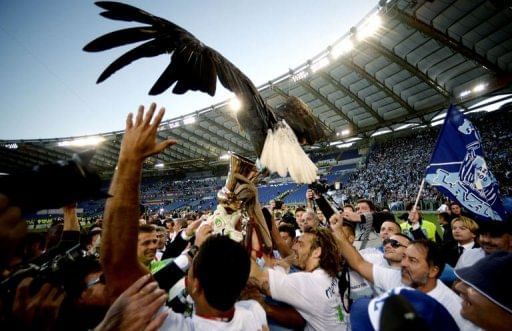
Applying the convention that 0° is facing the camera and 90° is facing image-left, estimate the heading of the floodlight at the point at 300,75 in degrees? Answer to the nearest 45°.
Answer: approximately 0°

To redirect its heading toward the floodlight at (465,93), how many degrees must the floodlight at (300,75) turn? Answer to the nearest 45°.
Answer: approximately 90° to its left

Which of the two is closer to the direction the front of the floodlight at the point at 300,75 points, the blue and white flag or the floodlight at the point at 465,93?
the blue and white flag

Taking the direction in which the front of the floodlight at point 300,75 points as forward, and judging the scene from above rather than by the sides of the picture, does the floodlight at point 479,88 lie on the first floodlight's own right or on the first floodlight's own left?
on the first floodlight's own left

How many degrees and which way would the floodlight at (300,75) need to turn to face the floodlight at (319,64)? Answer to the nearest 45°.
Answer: approximately 45° to its left

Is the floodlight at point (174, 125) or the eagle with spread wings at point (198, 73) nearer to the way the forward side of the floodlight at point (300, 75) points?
the eagle with spread wings

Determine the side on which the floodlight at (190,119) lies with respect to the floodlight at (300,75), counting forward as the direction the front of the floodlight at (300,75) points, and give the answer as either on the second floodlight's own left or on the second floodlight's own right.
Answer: on the second floodlight's own right
